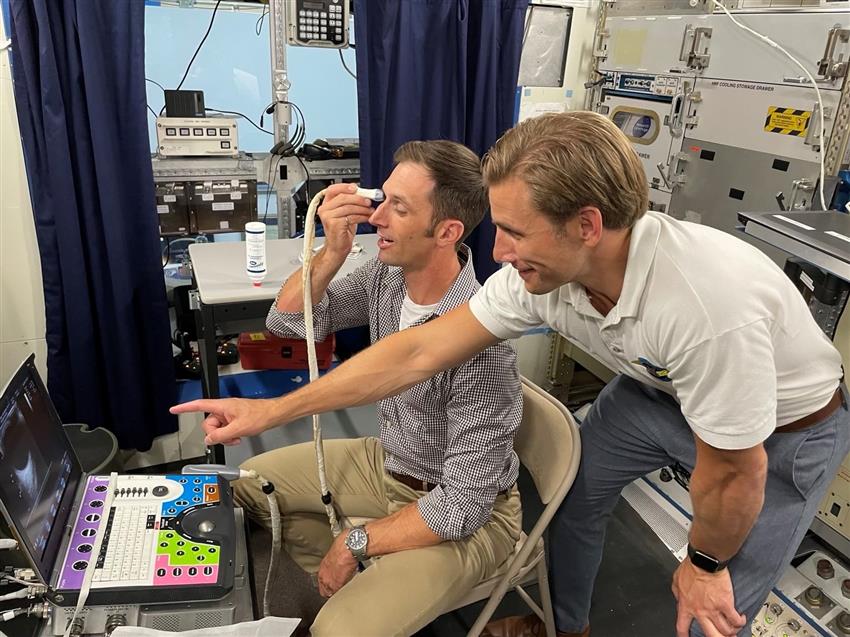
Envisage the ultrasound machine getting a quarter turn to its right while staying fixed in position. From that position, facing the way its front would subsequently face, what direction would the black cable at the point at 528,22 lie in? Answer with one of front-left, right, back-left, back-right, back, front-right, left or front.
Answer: back-left

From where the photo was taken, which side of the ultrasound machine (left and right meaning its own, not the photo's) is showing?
right

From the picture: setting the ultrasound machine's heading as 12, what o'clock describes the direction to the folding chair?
The folding chair is roughly at 12 o'clock from the ultrasound machine.

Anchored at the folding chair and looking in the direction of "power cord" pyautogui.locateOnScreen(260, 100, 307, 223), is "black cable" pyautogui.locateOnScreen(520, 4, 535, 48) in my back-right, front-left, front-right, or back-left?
front-right

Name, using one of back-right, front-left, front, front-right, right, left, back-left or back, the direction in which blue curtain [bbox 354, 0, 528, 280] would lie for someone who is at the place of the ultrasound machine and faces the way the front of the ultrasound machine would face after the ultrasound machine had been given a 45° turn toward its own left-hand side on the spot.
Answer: front

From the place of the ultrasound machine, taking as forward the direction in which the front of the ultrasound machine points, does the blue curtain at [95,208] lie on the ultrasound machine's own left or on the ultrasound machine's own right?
on the ultrasound machine's own left

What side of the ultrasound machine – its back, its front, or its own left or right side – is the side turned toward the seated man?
front

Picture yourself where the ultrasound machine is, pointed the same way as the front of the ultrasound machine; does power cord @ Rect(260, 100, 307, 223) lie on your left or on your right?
on your left

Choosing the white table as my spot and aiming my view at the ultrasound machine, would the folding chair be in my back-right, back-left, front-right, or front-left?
front-left

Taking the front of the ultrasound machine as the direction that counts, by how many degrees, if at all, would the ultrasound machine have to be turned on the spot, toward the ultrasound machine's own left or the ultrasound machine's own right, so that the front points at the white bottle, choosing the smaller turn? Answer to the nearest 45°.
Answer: approximately 45° to the ultrasound machine's own left

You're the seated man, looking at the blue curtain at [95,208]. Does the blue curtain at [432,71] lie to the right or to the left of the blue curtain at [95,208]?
right

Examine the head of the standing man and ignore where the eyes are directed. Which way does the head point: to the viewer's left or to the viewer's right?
to the viewer's left

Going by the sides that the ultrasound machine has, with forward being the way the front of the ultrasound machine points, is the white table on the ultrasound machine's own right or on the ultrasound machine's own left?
on the ultrasound machine's own left

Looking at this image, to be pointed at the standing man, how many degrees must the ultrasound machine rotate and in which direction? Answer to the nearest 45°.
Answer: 0° — it already faces them
